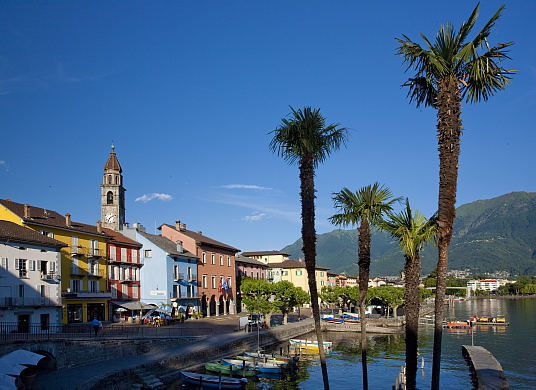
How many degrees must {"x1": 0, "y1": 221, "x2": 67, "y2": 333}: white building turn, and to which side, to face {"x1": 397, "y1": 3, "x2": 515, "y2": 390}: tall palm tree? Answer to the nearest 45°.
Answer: approximately 45° to its right

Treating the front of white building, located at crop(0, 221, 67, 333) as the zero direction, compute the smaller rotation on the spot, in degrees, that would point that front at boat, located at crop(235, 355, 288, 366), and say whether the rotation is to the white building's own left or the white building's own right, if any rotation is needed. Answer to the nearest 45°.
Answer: approximately 45° to the white building's own left

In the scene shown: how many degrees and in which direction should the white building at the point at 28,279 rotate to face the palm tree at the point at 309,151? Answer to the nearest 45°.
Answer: approximately 45° to its right

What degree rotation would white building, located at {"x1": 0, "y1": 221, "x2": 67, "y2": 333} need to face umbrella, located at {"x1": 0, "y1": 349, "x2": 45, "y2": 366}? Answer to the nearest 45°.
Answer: approximately 45° to its right

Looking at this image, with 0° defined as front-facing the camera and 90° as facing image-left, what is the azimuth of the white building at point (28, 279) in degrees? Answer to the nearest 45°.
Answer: approximately 315°
